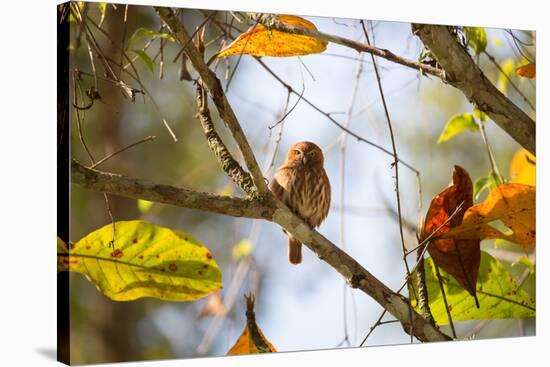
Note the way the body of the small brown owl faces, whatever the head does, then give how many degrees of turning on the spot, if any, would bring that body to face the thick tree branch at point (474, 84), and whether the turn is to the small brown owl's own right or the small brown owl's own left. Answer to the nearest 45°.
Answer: approximately 90° to the small brown owl's own left

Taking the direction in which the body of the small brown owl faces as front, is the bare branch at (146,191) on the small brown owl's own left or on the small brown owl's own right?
on the small brown owl's own right

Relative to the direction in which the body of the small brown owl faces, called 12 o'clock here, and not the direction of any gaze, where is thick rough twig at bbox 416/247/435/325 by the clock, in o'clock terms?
The thick rough twig is roughly at 8 o'clock from the small brown owl.

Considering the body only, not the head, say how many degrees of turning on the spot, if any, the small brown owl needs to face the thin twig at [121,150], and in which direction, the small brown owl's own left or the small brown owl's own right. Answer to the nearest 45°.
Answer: approximately 45° to the small brown owl's own right

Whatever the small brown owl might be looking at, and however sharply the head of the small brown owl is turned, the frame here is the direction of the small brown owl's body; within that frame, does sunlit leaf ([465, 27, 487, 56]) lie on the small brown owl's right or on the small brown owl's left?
on the small brown owl's left

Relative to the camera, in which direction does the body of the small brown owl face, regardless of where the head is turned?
toward the camera
